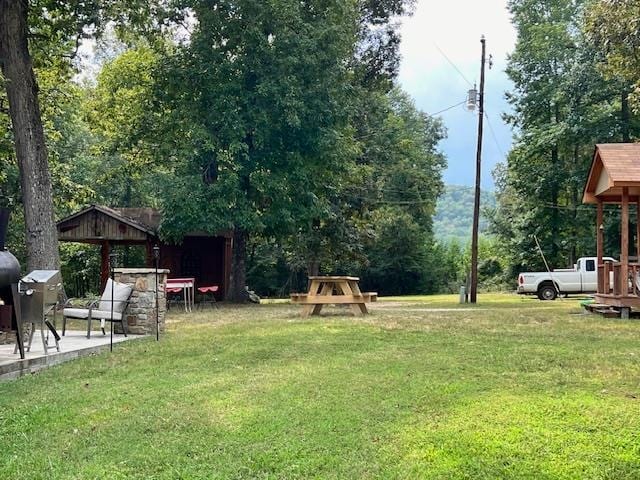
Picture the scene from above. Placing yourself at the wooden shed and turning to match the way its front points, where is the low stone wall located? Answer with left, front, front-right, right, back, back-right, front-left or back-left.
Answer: front-left

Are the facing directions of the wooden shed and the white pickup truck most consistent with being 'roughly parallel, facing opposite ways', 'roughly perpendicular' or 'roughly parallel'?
roughly perpendicular

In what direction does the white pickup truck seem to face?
to the viewer's right

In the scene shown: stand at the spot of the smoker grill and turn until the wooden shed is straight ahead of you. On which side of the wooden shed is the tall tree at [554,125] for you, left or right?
right

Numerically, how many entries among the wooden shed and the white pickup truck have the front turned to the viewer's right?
1

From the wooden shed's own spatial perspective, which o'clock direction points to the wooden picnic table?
The wooden picnic table is roughly at 10 o'clock from the wooden shed.

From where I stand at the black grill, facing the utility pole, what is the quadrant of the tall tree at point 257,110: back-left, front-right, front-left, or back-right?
front-left

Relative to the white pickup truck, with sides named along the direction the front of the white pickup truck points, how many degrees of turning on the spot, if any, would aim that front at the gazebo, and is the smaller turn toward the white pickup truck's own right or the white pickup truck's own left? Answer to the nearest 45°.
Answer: approximately 90° to the white pickup truck's own right

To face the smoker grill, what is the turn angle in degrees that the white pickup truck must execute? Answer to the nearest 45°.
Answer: approximately 90° to its right

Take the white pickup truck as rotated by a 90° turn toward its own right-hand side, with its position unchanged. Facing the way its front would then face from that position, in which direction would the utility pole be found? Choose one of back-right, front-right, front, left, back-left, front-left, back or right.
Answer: front-right

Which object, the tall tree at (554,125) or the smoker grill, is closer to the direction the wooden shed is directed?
the smoker grill

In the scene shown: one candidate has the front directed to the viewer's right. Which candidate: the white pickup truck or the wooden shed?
the white pickup truck
